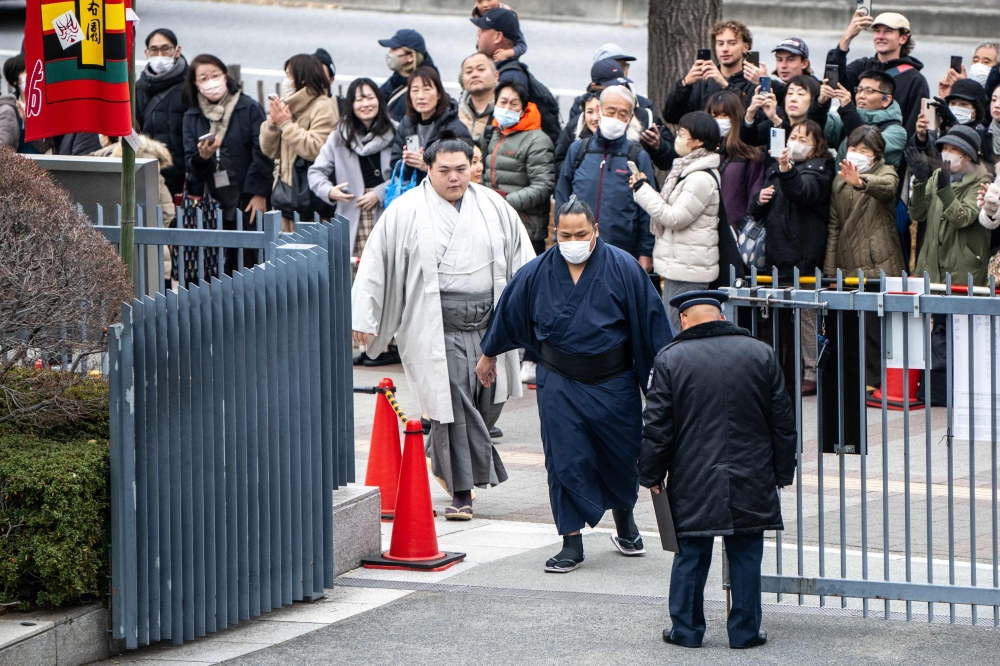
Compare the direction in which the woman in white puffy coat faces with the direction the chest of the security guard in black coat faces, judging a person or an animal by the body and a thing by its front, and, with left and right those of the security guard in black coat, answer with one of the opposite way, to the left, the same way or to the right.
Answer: to the left

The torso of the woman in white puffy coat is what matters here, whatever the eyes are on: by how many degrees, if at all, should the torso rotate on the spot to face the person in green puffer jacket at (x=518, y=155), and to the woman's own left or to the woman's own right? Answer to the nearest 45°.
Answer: approximately 45° to the woman's own right

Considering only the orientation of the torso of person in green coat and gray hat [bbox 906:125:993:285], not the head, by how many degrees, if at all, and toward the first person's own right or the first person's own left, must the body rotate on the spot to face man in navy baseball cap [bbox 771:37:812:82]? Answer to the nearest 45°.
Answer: approximately 90° to the first person's own right

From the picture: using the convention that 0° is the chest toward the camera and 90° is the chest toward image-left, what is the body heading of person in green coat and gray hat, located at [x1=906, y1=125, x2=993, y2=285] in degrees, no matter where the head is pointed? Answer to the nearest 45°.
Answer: approximately 45°

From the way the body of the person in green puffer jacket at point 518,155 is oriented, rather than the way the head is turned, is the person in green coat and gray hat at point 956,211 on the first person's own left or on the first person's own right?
on the first person's own left

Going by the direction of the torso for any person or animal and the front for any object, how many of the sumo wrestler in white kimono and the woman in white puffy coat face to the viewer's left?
1

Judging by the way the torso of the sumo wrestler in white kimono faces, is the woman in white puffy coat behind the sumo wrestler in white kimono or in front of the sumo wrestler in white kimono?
behind

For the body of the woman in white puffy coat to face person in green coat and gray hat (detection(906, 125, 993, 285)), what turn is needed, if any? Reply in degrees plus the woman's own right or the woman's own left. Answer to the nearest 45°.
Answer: approximately 180°

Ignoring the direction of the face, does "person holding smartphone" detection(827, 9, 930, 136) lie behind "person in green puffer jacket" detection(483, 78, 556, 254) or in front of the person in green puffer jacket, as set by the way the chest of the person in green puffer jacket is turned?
behind

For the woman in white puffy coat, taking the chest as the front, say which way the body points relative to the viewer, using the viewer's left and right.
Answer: facing to the left of the viewer

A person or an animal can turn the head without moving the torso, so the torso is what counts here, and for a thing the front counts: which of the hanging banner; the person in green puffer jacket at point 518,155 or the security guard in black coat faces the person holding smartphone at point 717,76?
the security guard in black coat

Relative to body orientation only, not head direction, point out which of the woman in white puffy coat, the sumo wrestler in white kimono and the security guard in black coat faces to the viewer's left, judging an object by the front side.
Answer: the woman in white puffy coat

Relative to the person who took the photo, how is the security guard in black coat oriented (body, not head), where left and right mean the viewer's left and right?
facing away from the viewer
